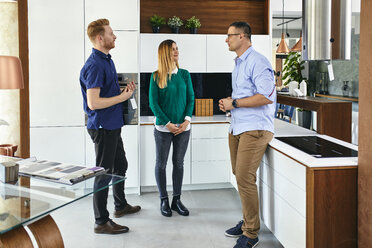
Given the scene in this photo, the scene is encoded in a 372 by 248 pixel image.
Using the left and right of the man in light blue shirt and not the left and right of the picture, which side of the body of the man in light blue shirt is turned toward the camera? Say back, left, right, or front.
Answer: left

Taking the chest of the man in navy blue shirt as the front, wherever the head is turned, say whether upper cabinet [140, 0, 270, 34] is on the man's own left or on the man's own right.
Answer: on the man's own left

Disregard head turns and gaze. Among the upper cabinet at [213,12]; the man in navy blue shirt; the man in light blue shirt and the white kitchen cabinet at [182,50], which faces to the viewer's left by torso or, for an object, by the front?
the man in light blue shirt

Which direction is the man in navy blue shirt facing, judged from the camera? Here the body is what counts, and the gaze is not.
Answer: to the viewer's right

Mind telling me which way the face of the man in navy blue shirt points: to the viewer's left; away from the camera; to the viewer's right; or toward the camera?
to the viewer's right
